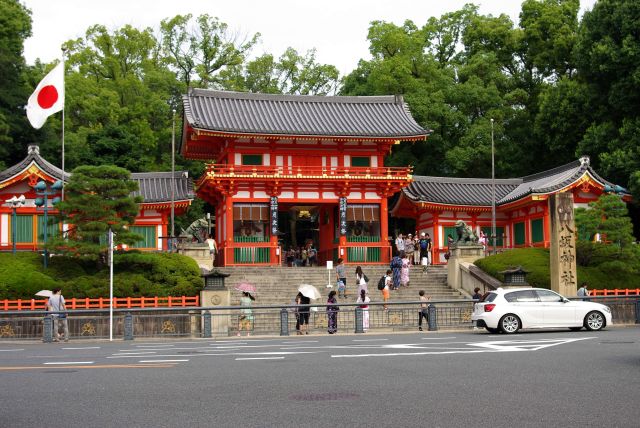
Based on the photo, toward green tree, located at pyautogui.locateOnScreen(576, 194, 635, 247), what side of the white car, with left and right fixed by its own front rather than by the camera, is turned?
left

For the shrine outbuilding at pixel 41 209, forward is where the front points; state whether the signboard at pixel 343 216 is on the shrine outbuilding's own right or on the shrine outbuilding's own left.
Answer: on the shrine outbuilding's own left

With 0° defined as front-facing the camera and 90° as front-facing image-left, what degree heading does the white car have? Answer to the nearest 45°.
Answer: approximately 270°

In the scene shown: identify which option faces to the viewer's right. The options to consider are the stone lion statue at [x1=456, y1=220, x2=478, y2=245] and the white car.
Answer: the white car

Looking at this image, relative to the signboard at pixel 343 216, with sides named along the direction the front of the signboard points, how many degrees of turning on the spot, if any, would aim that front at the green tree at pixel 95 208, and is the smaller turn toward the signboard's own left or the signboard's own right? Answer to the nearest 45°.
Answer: approximately 45° to the signboard's own right

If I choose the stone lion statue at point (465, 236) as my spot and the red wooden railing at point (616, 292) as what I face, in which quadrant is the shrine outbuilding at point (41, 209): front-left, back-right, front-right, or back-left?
back-right
